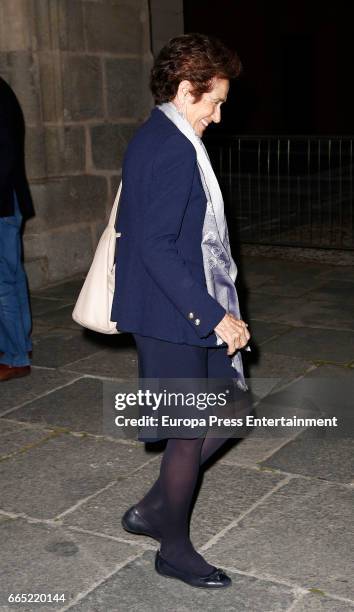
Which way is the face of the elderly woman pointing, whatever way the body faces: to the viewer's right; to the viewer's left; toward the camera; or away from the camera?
to the viewer's right

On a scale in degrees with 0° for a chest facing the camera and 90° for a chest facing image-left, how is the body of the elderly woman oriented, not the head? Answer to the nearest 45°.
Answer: approximately 270°
